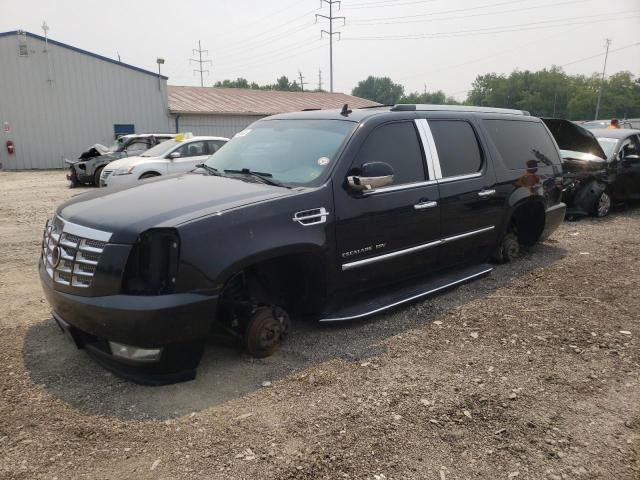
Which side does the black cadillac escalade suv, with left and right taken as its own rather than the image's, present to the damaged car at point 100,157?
right

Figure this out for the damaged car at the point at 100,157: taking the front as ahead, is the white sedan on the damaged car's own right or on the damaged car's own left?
on the damaged car's own left

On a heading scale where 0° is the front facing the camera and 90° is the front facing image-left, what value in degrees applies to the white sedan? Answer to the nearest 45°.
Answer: approximately 45°

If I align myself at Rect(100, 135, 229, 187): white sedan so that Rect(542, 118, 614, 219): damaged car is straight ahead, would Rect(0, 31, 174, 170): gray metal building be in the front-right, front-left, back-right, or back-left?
back-left

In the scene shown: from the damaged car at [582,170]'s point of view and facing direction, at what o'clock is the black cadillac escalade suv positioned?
The black cadillac escalade suv is roughly at 11 o'clock from the damaged car.

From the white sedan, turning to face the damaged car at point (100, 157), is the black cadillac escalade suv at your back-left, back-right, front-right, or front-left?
back-left

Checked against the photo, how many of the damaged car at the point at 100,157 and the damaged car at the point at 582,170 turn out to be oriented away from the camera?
0

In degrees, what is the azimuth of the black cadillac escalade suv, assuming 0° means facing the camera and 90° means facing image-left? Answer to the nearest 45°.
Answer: approximately 45°

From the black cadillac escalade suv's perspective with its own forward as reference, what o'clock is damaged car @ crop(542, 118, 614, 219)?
The damaged car is roughly at 6 o'clock from the black cadillac escalade suv.

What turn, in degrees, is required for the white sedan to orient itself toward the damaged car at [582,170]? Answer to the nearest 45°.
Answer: approximately 90° to its left

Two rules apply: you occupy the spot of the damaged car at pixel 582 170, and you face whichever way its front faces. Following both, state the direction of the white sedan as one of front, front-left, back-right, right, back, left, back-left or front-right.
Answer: front-right
